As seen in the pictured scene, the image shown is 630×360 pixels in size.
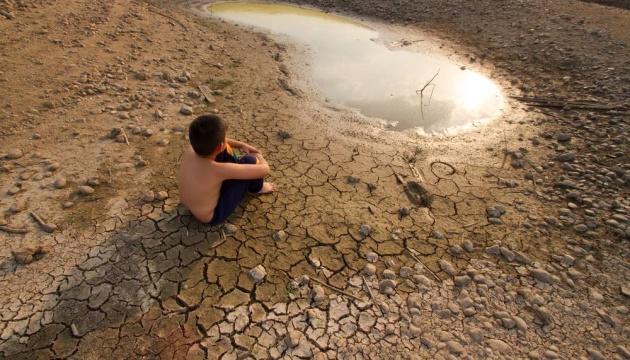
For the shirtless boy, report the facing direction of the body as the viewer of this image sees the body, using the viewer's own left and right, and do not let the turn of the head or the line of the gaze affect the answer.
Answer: facing away from the viewer and to the right of the viewer

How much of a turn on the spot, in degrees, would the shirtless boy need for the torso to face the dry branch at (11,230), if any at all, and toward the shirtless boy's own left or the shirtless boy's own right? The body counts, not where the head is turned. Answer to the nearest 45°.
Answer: approximately 135° to the shirtless boy's own left

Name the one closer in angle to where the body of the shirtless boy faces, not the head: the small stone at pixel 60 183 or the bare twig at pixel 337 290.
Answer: the bare twig

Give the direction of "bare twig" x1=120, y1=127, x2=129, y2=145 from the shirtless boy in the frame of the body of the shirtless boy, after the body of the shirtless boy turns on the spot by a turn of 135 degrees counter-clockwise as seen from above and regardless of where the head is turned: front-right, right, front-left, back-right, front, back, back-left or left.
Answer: front-right

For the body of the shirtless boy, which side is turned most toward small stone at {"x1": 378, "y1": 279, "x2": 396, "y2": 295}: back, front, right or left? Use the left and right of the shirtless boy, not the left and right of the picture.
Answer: right

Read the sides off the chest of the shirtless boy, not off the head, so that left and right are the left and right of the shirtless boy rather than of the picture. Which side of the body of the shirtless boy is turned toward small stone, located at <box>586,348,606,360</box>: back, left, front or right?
right

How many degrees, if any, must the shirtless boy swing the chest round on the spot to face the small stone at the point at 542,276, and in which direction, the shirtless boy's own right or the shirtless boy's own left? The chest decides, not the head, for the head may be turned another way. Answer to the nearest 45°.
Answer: approximately 45° to the shirtless boy's own right

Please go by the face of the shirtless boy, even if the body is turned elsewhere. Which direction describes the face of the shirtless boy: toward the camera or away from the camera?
away from the camera

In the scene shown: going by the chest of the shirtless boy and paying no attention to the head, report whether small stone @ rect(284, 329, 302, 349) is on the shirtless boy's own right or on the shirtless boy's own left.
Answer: on the shirtless boy's own right

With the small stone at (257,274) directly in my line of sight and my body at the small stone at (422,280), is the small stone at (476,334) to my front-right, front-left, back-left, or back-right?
back-left

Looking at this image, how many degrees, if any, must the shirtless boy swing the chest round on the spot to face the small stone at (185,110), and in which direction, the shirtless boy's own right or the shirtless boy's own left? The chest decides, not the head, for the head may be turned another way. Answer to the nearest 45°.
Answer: approximately 45° to the shirtless boy's own left
